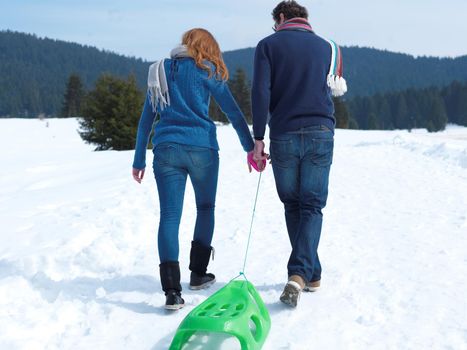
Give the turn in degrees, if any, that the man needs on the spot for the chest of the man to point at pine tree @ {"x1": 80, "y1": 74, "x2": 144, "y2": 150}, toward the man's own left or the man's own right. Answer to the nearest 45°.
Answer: approximately 45° to the man's own left

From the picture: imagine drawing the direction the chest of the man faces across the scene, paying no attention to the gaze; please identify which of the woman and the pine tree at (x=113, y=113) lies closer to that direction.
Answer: the pine tree

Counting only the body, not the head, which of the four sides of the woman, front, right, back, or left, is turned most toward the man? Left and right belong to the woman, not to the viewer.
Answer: right

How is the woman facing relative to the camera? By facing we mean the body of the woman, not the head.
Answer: away from the camera

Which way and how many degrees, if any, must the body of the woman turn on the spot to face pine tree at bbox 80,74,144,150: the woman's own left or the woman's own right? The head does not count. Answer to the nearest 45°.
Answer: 0° — they already face it

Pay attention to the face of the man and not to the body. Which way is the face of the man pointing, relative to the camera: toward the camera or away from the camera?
away from the camera

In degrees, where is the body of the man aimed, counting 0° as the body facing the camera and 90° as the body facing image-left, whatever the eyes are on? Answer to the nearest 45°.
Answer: approximately 180°

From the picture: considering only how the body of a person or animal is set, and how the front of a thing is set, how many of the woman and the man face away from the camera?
2
